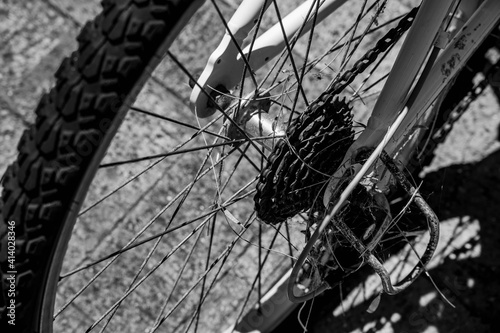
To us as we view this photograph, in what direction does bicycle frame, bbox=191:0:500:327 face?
facing away from the viewer and to the right of the viewer
